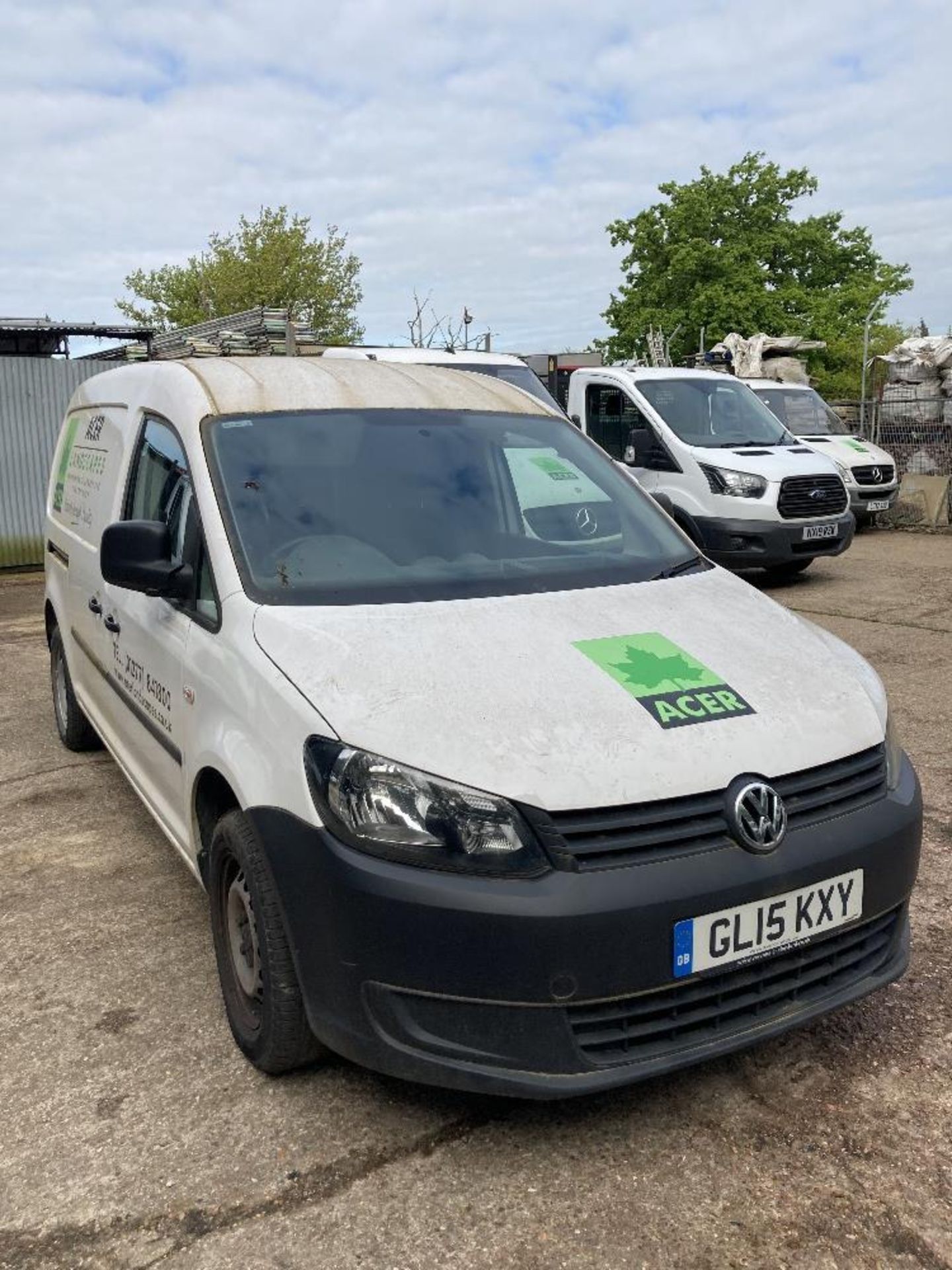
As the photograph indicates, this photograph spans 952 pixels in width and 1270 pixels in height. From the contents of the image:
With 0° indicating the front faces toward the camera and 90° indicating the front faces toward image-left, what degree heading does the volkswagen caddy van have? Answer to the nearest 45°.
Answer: approximately 315°

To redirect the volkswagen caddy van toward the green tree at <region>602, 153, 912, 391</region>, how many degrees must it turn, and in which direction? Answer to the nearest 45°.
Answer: approximately 135° to its left

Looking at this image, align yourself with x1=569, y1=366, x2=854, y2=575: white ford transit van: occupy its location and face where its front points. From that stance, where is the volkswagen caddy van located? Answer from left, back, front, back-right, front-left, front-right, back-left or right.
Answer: front-right

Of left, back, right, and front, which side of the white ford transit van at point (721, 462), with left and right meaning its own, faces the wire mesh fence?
left

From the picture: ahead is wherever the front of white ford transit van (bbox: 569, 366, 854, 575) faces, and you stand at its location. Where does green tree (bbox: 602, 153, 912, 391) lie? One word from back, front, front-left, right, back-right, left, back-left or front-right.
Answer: back-left

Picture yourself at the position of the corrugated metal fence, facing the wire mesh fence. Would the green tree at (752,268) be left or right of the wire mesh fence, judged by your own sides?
left

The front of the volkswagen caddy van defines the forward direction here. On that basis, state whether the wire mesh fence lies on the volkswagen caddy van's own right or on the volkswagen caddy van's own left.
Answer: on the volkswagen caddy van's own left

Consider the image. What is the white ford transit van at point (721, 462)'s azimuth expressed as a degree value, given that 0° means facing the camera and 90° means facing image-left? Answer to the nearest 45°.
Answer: approximately 315°
